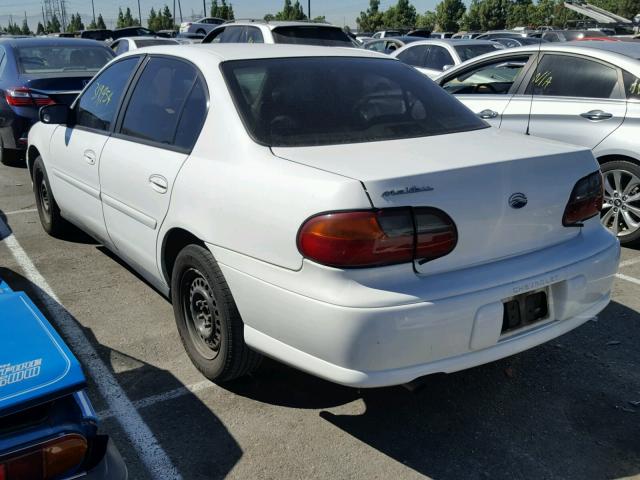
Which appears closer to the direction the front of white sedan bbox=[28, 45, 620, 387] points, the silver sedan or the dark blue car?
the dark blue car

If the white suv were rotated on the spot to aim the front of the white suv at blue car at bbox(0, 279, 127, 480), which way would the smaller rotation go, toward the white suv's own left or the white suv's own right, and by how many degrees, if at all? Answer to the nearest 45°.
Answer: approximately 135° to the white suv's own left

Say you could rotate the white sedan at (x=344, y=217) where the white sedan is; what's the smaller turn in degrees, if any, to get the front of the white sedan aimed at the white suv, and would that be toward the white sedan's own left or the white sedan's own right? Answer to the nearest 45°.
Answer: approximately 45° to the white sedan's own right

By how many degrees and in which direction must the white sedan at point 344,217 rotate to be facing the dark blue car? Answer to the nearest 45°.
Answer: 0° — it already faces it

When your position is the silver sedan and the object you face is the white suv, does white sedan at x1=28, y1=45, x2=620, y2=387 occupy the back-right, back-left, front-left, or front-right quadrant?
back-left

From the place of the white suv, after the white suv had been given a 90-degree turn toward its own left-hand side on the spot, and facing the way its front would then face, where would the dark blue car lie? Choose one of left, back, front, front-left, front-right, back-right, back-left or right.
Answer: front

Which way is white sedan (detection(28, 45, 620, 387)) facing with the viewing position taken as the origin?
facing away from the viewer and to the left of the viewer

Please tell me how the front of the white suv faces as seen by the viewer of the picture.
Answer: facing away from the viewer and to the left of the viewer

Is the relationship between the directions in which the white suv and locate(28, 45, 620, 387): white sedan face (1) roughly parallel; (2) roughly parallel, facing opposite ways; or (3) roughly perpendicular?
roughly parallel

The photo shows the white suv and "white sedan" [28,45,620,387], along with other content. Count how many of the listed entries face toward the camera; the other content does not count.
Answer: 0
